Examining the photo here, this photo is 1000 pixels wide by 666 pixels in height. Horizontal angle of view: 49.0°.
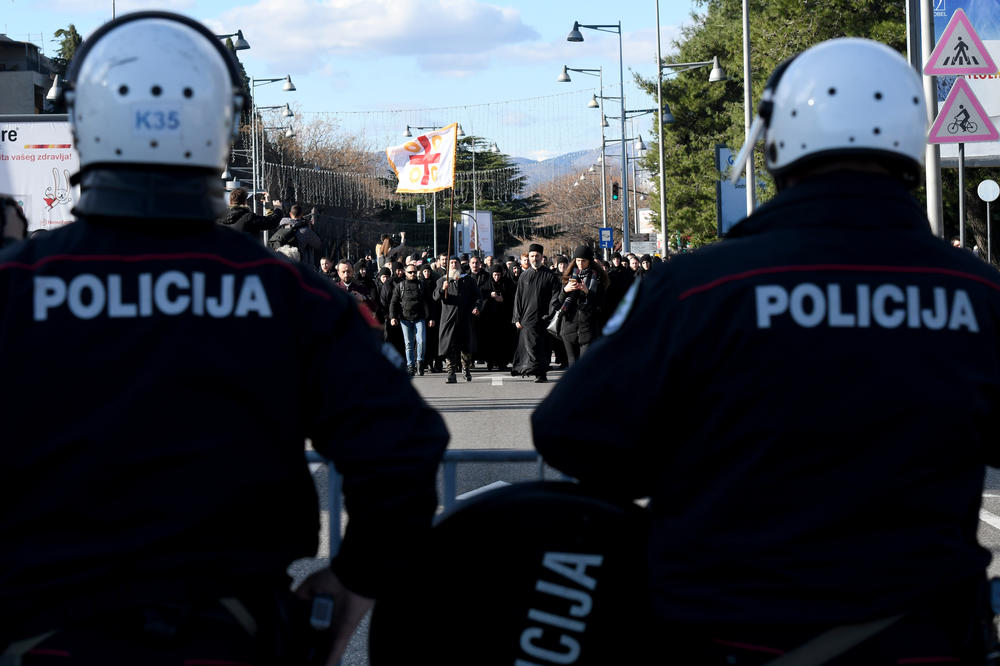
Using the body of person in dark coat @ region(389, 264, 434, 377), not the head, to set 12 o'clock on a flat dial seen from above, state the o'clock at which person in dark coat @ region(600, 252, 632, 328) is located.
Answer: person in dark coat @ region(600, 252, 632, 328) is roughly at 9 o'clock from person in dark coat @ region(389, 264, 434, 377).

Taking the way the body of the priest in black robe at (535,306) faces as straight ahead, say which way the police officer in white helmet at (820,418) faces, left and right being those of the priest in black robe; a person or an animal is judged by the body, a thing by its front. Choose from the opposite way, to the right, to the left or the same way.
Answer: the opposite way

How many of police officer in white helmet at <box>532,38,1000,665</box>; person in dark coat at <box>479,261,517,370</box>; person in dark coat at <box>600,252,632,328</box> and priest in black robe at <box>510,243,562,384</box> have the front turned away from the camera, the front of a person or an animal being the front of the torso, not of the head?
1

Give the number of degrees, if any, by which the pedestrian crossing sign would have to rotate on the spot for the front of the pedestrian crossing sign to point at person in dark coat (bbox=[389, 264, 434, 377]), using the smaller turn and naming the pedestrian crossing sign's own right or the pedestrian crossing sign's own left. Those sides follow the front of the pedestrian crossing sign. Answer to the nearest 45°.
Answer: approximately 135° to the pedestrian crossing sign's own right

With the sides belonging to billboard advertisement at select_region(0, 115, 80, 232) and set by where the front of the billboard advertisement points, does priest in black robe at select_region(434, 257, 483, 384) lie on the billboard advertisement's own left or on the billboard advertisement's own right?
on the billboard advertisement's own left

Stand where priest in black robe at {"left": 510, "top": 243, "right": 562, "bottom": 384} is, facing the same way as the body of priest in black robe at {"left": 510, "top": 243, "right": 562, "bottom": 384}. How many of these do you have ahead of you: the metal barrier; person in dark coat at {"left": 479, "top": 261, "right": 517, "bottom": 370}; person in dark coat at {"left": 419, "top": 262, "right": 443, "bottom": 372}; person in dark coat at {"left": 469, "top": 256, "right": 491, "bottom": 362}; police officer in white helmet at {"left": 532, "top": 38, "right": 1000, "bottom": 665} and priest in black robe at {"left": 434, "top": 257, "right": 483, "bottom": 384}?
2

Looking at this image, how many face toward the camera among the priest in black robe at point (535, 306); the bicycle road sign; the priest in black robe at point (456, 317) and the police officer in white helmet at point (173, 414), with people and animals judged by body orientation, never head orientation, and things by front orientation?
3

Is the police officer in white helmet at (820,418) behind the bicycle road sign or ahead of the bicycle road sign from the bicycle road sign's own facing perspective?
ahead

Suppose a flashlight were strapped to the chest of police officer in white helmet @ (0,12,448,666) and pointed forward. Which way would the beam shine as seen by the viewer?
away from the camera

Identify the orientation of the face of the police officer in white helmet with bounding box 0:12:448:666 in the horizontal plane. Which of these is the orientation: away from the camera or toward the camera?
away from the camera

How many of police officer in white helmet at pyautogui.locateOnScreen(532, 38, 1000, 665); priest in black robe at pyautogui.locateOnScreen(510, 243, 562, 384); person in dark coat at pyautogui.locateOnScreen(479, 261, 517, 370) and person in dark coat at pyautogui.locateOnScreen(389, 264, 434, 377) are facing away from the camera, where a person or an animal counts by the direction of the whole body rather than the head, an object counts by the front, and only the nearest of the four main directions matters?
1

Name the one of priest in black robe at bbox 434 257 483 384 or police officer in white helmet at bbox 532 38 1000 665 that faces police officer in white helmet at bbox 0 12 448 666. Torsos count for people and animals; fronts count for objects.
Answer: the priest in black robe
